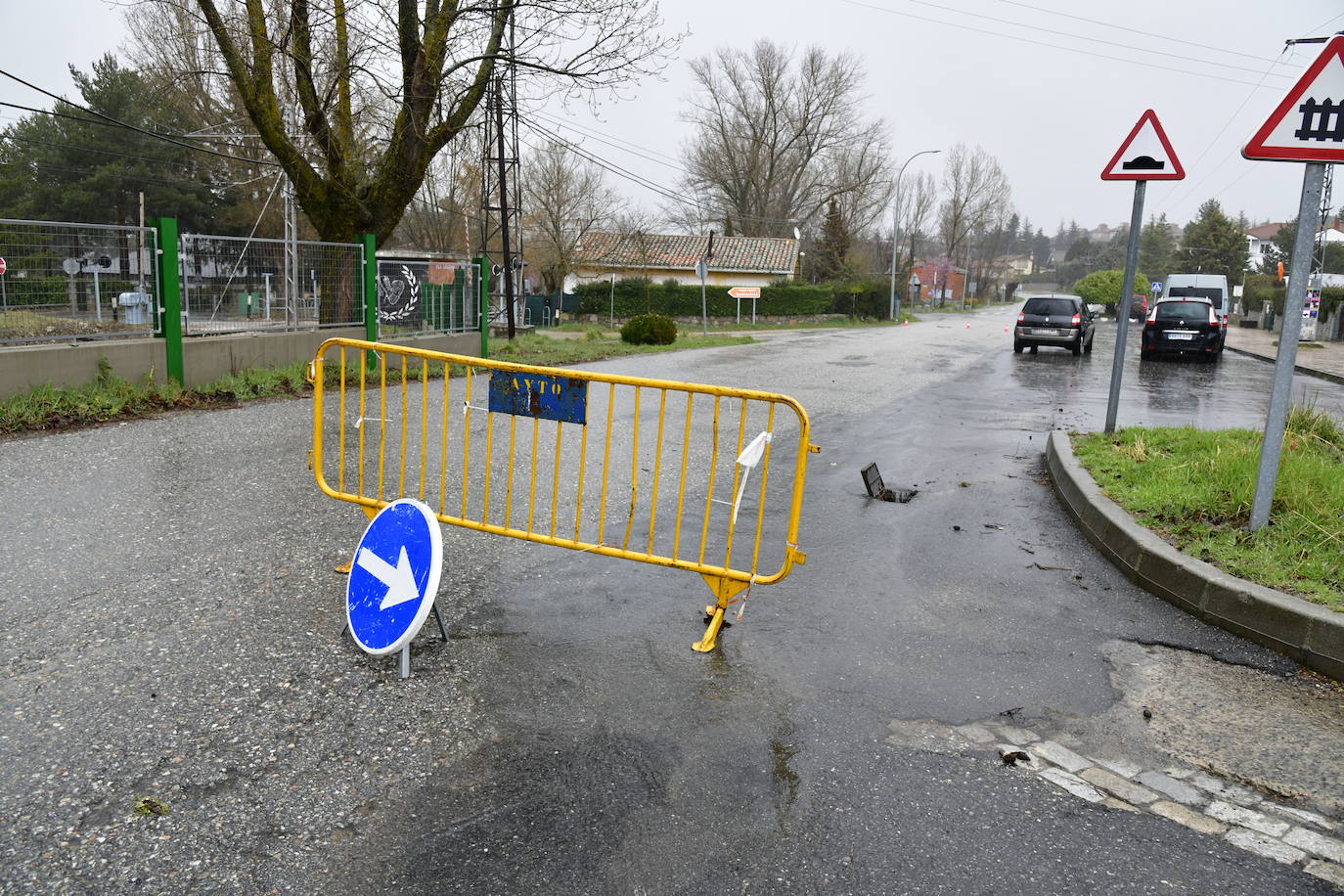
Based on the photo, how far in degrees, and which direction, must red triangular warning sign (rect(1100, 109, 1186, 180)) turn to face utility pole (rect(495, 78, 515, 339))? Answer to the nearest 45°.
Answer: approximately 135° to its right

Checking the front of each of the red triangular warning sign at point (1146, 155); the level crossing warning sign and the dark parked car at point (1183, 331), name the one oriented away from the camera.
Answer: the dark parked car

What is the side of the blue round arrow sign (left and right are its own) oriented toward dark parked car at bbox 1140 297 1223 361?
back

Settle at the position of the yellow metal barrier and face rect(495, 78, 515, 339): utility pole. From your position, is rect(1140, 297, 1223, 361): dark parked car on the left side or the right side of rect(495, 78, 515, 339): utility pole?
right

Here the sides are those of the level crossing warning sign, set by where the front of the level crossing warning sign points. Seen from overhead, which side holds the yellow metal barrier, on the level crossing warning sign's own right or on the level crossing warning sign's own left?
on the level crossing warning sign's own right

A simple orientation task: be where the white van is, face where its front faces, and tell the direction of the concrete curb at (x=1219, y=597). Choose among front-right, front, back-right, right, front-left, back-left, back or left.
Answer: back

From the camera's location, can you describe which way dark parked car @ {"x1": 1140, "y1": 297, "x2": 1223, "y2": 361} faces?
facing away from the viewer

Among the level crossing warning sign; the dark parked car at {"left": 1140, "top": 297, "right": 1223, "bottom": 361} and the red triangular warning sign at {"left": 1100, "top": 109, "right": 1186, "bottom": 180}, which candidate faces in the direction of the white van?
the dark parked car

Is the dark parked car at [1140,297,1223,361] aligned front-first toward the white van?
yes

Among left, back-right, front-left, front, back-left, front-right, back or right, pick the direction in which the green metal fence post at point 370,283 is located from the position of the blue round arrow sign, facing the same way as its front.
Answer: back-right

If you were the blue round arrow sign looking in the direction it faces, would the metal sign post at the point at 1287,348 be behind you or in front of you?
behind

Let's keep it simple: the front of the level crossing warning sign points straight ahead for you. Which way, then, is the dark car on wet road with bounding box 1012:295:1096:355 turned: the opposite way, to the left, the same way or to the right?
the opposite way

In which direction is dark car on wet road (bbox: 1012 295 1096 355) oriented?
away from the camera

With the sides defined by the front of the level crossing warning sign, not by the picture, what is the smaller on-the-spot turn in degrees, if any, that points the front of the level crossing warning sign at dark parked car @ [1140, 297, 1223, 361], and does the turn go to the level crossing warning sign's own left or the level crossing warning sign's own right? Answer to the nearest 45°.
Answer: approximately 180°

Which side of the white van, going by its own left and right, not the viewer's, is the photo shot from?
back

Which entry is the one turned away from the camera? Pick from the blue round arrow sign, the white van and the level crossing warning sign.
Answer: the white van
